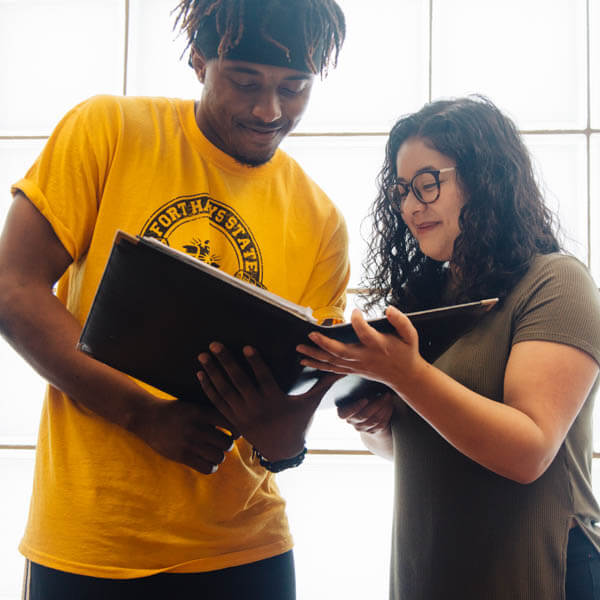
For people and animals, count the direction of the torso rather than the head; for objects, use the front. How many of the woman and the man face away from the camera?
0

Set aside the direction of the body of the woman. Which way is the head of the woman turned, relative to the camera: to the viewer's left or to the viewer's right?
to the viewer's left

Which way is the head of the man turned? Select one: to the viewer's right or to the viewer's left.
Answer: to the viewer's right

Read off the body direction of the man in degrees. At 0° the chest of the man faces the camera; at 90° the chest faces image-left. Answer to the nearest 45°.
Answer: approximately 315°

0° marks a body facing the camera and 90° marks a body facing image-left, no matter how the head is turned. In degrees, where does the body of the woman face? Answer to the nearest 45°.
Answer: approximately 45°
